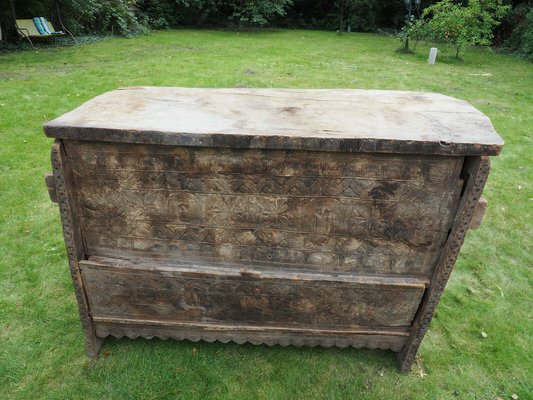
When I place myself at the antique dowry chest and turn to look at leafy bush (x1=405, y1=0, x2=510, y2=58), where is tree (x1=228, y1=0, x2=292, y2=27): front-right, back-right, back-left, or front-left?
front-left

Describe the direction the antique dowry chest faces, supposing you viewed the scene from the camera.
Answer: facing the viewer

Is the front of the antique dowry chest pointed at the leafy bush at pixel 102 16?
no

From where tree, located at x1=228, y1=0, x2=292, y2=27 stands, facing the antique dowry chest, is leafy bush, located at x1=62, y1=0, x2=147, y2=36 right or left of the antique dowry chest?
right

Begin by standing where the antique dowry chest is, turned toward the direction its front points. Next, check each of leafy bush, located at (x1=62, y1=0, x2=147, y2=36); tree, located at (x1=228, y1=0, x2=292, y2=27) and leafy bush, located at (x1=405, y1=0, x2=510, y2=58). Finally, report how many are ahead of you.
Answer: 0

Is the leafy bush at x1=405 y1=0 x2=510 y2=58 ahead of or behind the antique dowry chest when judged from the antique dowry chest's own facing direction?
behind

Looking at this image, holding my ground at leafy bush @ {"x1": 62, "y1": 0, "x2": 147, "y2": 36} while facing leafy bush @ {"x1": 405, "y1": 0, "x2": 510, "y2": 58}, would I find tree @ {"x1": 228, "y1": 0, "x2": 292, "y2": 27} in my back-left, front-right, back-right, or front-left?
front-left

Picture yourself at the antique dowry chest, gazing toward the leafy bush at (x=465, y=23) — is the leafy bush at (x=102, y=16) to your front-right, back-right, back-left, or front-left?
front-left

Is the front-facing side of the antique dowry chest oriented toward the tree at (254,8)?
no

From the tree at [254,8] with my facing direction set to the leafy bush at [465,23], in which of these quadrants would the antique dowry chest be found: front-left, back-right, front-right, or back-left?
front-right
